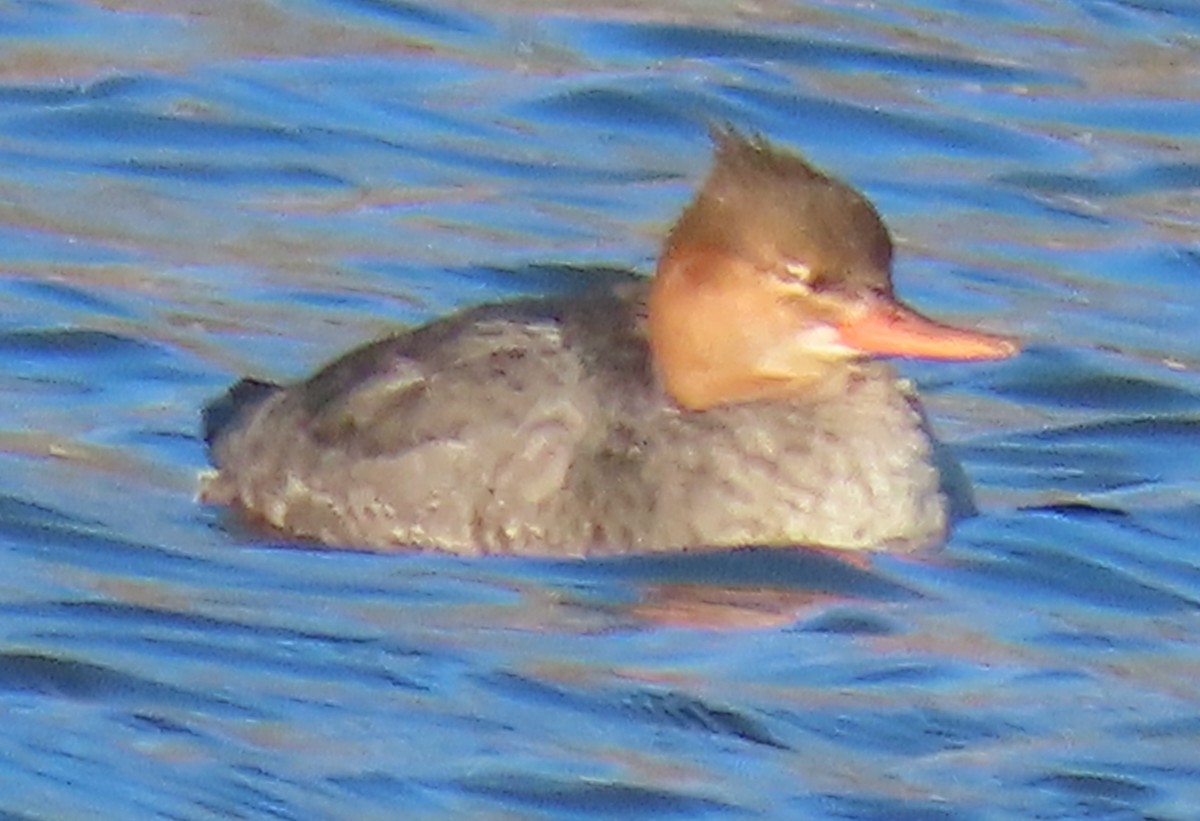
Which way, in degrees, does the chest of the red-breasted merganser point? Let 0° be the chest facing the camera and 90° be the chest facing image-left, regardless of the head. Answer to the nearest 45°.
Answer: approximately 270°
